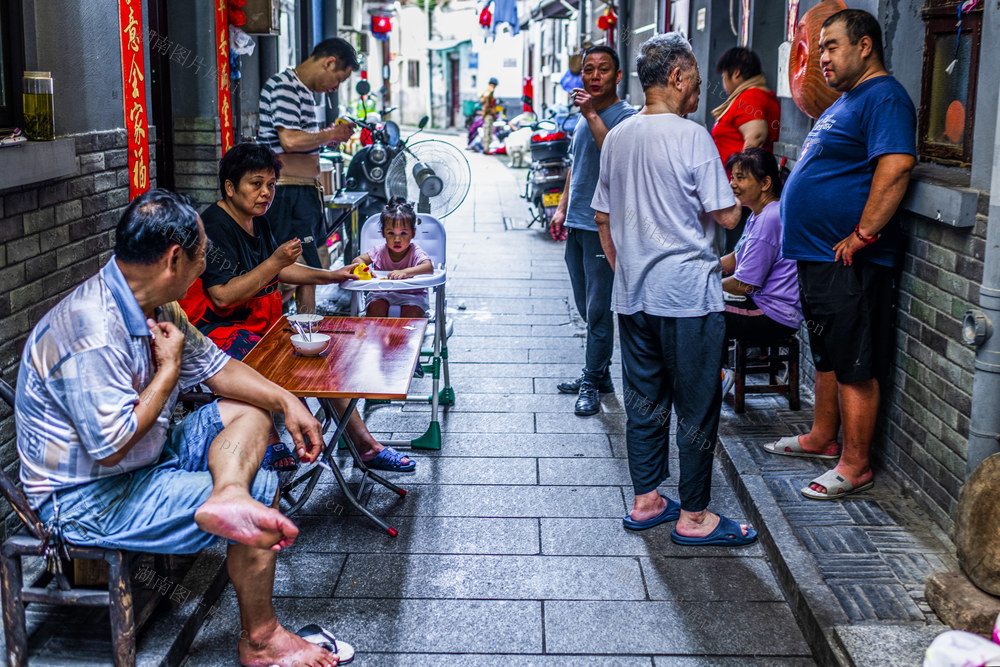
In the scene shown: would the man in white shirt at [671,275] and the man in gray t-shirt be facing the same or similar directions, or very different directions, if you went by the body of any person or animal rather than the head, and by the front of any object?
very different directions

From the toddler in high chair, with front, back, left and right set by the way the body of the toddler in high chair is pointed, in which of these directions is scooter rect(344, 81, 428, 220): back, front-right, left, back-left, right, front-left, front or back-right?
back

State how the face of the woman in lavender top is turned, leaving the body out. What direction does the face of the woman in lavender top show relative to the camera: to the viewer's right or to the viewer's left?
to the viewer's left

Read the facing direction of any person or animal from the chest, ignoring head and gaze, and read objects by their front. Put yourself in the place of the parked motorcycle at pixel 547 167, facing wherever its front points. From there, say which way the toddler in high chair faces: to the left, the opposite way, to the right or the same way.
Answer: the opposite way

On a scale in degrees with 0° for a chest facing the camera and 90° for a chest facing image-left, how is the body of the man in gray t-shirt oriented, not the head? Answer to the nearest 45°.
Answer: approximately 45°

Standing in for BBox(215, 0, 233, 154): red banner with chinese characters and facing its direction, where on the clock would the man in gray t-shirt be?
The man in gray t-shirt is roughly at 12 o'clock from the red banner with chinese characters.

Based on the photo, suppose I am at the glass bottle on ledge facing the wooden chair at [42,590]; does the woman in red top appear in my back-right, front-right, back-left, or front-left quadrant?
back-left

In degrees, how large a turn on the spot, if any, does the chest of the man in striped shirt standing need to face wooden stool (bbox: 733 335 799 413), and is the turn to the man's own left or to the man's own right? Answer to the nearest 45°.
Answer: approximately 45° to the man's own right

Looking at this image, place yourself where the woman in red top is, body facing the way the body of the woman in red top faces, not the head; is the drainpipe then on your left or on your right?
on your left

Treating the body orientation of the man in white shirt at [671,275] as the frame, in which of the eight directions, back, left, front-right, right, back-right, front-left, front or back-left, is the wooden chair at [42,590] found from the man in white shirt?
back

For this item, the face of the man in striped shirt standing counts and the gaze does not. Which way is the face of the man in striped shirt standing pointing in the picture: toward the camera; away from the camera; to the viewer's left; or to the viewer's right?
to the viewer's right

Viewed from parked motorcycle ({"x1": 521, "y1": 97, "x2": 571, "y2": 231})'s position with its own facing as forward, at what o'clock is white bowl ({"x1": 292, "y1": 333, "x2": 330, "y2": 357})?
The white bowl is roughly at 6 o'clock from the parked motorcycle.

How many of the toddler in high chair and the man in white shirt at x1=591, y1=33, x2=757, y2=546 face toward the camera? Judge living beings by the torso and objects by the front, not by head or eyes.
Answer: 1
